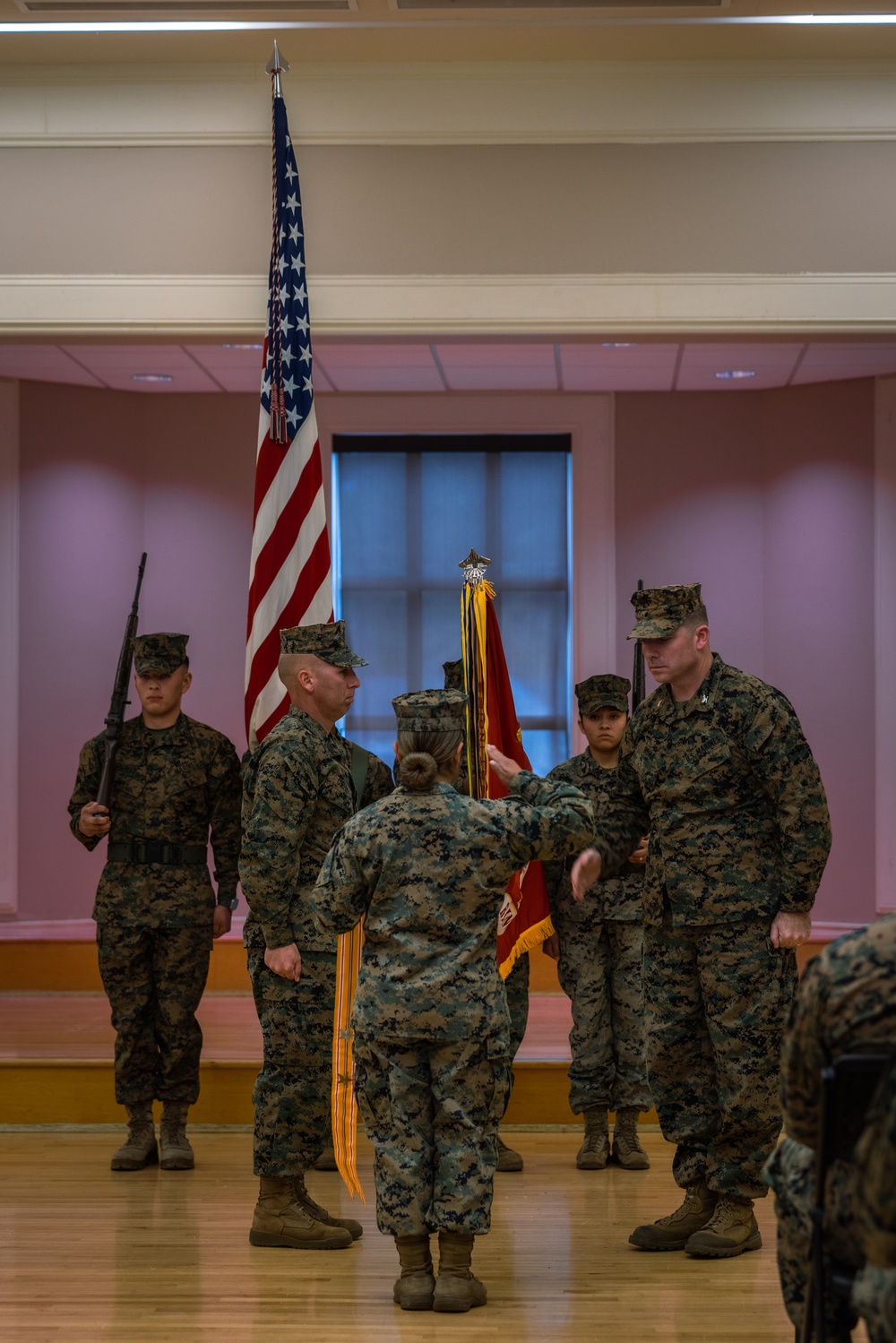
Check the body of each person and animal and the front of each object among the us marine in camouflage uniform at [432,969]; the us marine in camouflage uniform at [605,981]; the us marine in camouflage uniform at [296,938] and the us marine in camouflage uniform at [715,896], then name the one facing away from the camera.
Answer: the us marine in camouflage uniform at [432,969]

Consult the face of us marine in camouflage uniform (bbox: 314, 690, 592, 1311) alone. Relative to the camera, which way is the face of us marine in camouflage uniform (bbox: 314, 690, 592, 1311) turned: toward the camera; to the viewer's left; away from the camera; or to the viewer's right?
away from the camera

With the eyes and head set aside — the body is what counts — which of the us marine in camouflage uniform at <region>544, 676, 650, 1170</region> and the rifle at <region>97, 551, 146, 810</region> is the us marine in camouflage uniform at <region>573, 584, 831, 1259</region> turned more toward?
the rifle

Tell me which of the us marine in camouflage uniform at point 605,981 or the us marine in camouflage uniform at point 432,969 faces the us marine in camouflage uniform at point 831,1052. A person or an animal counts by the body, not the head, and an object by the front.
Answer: the us marine in camouflage uniform at point 605,981

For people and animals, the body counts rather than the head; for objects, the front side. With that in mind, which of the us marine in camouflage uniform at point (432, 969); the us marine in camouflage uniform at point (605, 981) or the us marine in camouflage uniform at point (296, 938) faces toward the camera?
the us marine in camouflage uniform at point (605, 981)

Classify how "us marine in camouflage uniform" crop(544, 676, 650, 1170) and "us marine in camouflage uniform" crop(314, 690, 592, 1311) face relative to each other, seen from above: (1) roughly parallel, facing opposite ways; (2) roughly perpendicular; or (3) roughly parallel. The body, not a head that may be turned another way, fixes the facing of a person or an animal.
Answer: roughly parallel, facing opposite ways

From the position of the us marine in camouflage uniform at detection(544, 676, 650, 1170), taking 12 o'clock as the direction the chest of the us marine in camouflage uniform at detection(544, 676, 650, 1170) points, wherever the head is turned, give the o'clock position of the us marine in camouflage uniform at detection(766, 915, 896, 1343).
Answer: the us marine in camouflage uniform at detection(766, 915, 896, 1343) is roughly at 12 o'clock from the us marine in camouflage uniform at detection(544, 676, 650, 1170).

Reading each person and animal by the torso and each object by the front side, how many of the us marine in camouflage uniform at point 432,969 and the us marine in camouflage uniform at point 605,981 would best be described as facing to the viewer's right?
0

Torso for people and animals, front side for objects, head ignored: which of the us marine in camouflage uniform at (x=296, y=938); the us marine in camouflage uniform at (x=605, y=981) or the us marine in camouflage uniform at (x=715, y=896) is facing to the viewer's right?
the us marine in camouflage uniform at (x=296, y=938)

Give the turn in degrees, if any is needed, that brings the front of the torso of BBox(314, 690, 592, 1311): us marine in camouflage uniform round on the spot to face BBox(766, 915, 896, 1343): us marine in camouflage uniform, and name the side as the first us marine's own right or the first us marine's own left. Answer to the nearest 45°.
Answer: approximately 135° to the first us marine's own right

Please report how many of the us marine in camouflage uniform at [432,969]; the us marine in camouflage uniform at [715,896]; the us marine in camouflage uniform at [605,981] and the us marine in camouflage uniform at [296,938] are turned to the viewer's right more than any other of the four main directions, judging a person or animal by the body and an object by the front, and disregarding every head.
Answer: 1

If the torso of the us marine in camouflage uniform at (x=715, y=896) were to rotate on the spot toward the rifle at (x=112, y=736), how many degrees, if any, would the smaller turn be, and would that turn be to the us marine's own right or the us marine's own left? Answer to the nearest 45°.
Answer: approximately 45° to the us marine's own right

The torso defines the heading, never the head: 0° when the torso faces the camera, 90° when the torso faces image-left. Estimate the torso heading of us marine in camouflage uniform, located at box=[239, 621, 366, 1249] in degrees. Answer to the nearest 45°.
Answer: approximately 270°

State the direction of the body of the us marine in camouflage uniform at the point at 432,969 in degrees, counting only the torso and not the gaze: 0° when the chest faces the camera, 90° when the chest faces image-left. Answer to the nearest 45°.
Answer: approximately 180°

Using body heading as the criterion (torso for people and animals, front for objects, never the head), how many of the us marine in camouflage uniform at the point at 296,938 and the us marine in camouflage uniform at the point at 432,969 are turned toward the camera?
0

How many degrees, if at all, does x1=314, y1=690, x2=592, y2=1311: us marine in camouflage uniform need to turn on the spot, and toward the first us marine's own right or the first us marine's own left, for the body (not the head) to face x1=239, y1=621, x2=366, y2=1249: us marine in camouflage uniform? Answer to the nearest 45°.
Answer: approximately 45° to the first us marine's own left

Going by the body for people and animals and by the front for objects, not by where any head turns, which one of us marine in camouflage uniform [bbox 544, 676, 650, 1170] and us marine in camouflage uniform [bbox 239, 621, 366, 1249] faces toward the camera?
us marine in camouflage uniform [bbox 544, 676, 650, 1170]

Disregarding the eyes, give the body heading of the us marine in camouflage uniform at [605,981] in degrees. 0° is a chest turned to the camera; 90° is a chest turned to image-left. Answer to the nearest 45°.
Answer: approximately 0°

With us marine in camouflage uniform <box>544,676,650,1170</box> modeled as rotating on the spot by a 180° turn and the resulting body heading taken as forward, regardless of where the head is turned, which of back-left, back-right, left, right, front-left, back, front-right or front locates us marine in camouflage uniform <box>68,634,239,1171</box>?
left

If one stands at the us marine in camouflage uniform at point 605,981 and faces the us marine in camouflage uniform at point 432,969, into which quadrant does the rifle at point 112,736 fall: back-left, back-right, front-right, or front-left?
front-right

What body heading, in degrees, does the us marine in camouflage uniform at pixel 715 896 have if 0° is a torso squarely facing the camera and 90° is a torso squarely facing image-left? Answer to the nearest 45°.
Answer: approximately 45°

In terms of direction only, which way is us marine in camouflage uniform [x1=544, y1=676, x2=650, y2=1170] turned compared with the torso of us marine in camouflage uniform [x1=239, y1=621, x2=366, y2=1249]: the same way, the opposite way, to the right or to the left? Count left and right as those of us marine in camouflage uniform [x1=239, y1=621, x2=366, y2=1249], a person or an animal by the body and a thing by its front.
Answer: to the right
